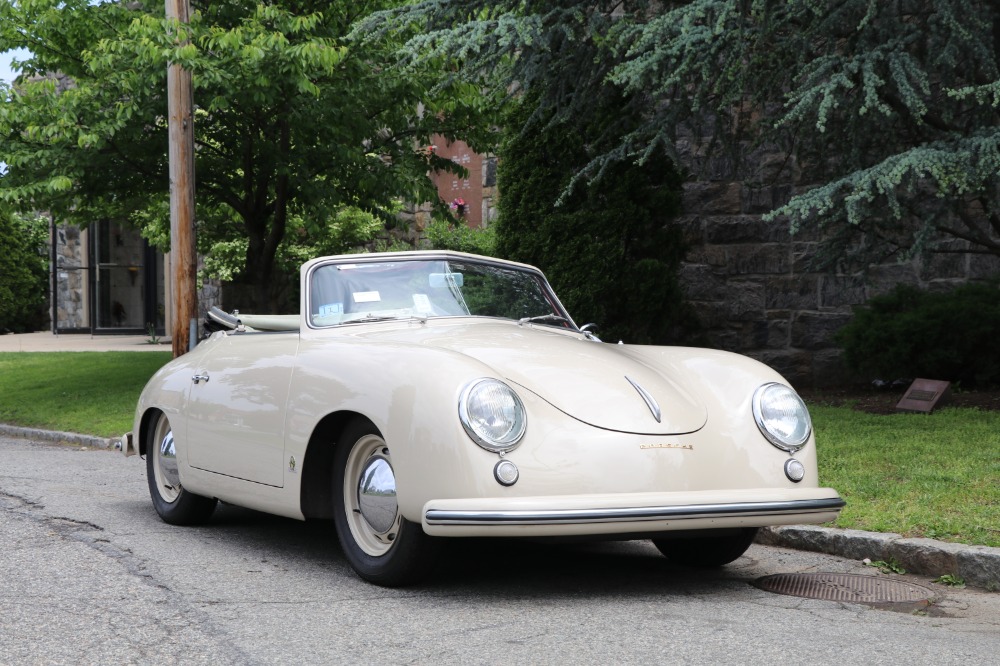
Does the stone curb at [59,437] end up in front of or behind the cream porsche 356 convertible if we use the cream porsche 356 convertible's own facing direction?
behind

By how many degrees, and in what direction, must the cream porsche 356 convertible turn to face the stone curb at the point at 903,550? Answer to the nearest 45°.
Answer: approximately 45° to its left

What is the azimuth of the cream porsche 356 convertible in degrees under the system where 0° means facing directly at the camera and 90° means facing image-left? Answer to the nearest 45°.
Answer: approximately 315°

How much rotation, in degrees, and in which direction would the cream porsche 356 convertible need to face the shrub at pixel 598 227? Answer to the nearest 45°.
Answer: approximately 135° to its left

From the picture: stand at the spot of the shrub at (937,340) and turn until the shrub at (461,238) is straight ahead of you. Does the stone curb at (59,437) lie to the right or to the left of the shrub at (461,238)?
left

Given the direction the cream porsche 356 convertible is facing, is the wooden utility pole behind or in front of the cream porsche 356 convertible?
behind

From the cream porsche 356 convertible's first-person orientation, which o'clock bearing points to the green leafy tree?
The green leafy tree is roughly at 7 o'clock from the cream porsche 356 convertible.

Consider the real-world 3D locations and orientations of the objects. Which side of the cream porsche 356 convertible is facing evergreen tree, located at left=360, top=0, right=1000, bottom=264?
left

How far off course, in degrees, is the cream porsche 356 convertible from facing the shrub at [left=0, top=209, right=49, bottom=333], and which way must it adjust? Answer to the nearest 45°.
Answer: approximately 180°

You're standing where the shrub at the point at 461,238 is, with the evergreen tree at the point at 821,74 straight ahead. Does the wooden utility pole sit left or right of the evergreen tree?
right

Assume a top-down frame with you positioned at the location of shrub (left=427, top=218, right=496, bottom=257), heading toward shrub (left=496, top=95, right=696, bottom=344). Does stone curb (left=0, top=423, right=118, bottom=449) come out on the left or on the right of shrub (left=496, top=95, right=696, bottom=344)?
right

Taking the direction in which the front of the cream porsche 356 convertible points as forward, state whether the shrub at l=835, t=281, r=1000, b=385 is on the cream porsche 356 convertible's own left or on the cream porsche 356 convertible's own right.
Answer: on the cream porsche 356 convertible's own left
